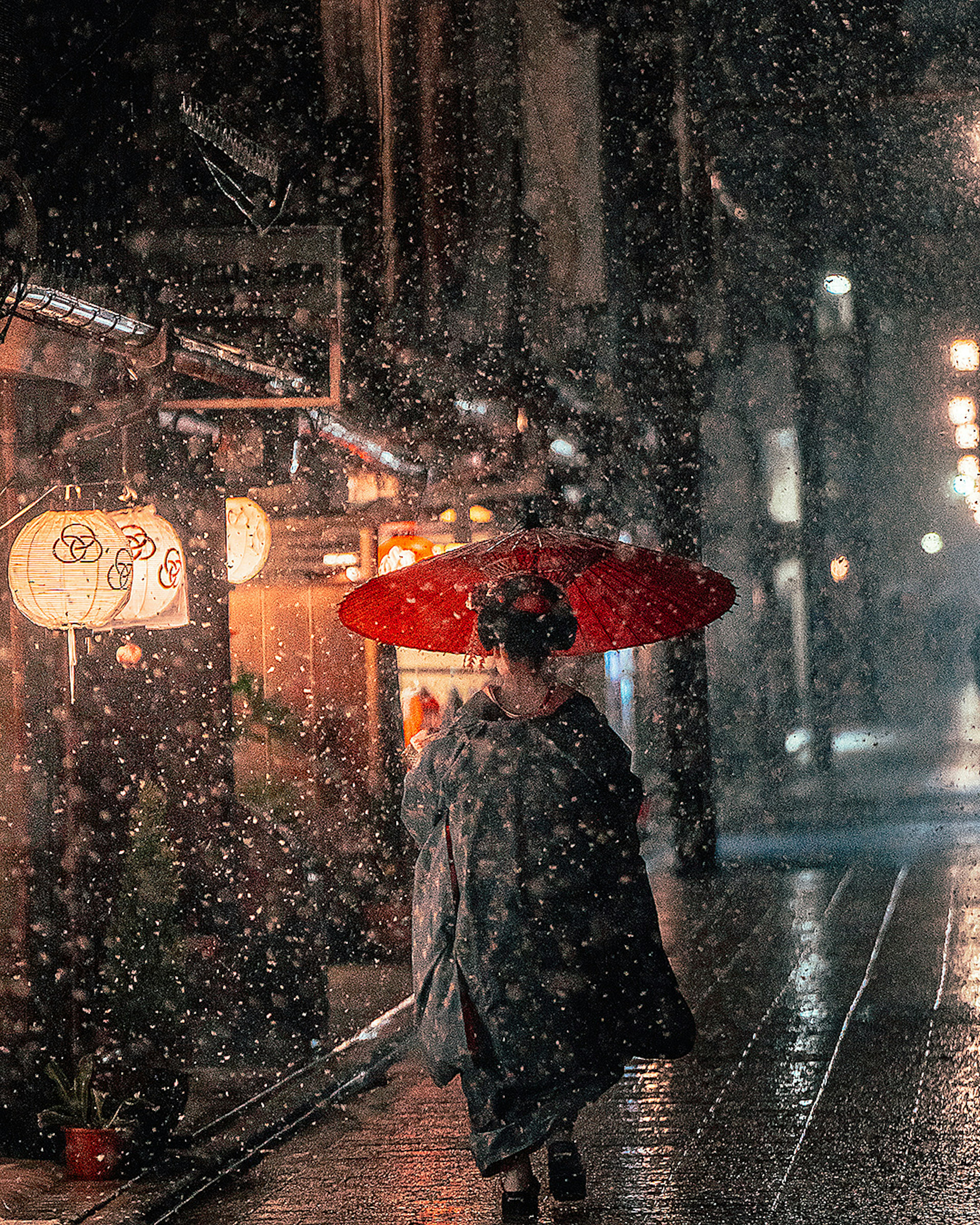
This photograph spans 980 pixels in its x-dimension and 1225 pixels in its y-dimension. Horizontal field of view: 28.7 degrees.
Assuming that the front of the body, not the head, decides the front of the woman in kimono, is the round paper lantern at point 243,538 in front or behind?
in front

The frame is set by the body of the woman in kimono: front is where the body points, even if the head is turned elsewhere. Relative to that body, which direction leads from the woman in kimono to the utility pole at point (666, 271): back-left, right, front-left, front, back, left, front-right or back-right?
front

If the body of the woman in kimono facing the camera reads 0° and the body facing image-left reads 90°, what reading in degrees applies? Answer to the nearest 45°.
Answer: approximately 180°

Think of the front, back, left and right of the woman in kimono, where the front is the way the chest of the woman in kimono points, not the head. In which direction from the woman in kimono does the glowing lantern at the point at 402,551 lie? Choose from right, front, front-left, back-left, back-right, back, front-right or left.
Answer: front

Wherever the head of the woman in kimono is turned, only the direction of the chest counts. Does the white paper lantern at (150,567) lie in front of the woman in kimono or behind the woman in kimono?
in front

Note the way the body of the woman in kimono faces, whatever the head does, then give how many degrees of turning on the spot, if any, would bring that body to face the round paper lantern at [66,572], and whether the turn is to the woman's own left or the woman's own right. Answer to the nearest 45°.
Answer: approximately 45° to the woman's own left
